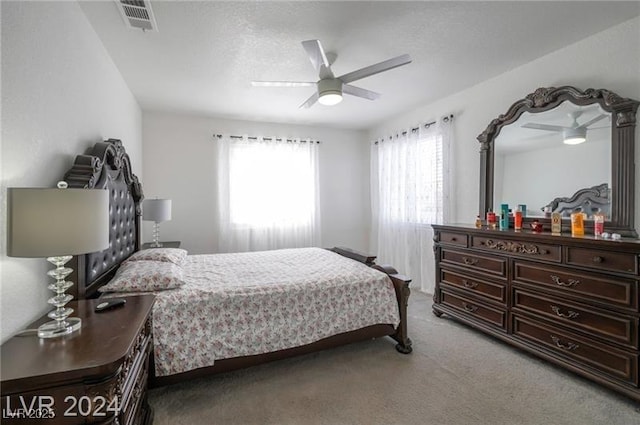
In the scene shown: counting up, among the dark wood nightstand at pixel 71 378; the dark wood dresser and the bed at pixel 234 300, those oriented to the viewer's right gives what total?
2

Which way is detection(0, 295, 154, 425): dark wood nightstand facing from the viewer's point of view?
to the viewer's right

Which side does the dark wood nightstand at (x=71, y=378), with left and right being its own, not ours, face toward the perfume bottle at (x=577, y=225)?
front

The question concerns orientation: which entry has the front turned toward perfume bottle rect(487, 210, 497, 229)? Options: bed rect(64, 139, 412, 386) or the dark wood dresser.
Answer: the bed

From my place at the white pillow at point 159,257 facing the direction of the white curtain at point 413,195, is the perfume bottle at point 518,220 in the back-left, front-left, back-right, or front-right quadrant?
front-right

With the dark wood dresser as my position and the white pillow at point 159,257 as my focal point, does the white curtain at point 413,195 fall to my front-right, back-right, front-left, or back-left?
front-right

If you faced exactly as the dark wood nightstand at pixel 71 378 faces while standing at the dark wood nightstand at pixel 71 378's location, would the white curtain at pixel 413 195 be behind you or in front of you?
in front

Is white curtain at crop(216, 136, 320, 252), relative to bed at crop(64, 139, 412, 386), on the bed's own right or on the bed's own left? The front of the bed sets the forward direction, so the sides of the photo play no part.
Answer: on the bed's own left

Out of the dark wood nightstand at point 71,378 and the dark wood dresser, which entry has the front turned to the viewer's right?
the dark wood nightstand

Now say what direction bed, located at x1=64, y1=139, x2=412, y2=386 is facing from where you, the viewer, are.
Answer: facing to the right of the viewer

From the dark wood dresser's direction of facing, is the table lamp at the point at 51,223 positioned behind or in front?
in front
